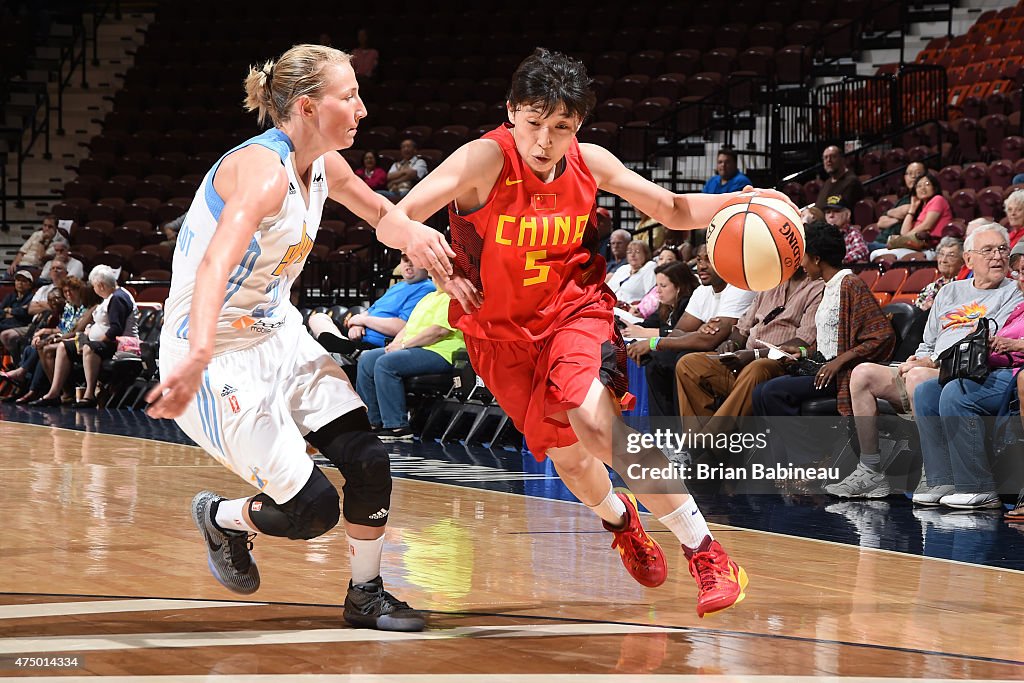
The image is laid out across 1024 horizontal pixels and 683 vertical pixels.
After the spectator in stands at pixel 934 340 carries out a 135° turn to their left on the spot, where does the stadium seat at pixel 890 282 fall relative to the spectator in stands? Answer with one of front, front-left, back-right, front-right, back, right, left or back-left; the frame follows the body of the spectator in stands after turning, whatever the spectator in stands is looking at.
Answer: left

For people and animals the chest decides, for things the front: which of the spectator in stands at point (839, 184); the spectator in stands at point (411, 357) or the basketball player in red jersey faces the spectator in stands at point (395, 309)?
the spectator in stands at point (839, 184)

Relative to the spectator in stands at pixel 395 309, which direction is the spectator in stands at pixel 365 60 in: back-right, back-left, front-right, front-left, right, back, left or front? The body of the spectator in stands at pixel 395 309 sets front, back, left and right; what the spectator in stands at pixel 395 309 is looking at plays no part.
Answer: back-right

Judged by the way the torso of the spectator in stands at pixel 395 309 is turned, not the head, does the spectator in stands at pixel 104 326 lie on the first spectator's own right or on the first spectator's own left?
on the first spectator's own right

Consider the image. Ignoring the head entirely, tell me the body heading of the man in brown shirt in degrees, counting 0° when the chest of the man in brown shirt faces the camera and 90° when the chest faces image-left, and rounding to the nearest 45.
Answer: approximately 45°

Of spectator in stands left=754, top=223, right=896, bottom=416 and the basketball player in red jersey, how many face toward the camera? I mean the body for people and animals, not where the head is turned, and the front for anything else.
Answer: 1

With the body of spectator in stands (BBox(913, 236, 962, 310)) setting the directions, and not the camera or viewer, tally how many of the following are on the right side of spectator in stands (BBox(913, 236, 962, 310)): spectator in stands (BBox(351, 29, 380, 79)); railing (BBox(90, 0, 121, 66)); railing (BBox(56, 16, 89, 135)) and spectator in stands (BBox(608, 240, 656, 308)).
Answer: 4

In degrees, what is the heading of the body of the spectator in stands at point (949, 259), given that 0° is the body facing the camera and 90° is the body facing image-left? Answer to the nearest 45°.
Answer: approximately 45°

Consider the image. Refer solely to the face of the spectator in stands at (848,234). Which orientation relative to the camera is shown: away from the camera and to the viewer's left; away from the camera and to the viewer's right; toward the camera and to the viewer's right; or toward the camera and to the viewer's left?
toward the camera and to the viewer's left

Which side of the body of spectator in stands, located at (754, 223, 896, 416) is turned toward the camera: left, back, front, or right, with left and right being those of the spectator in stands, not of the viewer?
left

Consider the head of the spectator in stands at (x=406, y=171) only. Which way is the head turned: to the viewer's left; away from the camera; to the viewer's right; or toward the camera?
toward the camera

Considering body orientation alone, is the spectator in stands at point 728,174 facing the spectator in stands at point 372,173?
no

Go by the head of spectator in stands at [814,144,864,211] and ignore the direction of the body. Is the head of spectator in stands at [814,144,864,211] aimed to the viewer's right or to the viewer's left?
to the viewer's left

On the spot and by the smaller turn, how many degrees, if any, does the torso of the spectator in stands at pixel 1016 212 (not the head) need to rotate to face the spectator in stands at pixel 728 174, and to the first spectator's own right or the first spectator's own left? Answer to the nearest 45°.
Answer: approximately 90° to the first spectator's own right

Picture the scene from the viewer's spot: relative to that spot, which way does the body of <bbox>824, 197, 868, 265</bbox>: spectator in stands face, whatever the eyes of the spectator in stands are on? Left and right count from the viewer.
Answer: facing the viewer and to the left of the viewer

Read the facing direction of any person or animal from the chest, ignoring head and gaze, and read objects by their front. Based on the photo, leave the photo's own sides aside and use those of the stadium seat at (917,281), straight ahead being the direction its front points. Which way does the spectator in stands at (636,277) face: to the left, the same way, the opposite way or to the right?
the same way

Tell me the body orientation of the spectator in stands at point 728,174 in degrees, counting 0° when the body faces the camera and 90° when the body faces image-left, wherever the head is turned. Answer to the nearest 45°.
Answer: approximately 45°

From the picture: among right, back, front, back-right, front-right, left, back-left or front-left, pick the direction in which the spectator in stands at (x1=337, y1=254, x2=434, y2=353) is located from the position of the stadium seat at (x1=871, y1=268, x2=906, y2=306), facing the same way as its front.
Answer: front-right

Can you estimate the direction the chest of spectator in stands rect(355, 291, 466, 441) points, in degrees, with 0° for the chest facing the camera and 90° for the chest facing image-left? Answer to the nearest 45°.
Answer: approximately 45°

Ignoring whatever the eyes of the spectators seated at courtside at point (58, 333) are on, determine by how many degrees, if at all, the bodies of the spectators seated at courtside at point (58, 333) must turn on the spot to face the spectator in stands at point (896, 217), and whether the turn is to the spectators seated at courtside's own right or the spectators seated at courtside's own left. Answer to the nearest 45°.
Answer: approximately 90° to the spectators seated at courtside's own left
